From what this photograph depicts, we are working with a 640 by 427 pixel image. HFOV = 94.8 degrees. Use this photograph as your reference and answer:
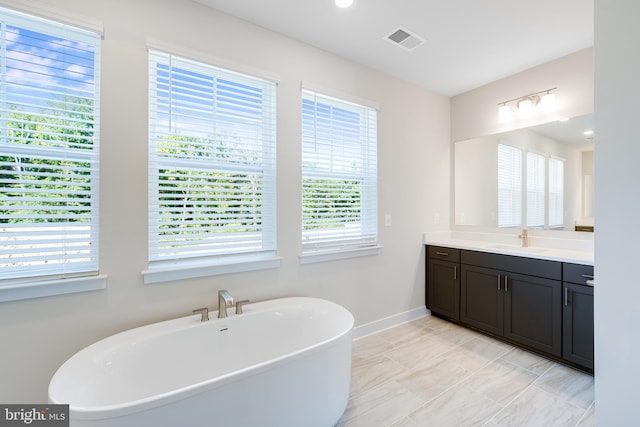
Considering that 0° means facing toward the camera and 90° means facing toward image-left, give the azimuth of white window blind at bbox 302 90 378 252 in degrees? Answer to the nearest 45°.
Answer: approximately 315°

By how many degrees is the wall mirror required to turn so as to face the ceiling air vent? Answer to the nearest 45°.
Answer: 0° — it already faces it

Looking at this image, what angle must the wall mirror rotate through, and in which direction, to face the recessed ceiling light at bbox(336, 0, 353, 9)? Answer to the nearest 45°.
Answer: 0° — it already faces it

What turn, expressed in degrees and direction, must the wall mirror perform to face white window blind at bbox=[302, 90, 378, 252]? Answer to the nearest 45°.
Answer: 0° — it already faces it

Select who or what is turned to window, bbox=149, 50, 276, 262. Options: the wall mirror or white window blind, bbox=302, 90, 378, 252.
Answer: the wall mirror

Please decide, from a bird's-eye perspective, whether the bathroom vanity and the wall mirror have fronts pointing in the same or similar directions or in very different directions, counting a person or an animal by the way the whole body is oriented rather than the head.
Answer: same or similar directions

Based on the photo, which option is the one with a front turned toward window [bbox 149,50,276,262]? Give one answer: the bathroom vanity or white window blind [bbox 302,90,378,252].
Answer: the bathroom vanity

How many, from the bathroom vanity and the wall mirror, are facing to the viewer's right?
0

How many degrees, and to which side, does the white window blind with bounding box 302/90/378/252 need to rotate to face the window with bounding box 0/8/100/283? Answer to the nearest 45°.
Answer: approximately 90° to its right

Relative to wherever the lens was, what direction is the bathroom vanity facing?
facing the viewer and to the left of the viewer

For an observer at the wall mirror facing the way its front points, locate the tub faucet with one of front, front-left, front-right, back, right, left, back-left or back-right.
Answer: front

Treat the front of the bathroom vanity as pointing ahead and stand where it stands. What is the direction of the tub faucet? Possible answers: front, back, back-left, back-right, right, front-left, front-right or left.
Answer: front

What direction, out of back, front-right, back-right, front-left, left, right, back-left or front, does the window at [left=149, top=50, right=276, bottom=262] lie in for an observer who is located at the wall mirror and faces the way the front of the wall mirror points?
front

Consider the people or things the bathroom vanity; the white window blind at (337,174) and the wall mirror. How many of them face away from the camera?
0
